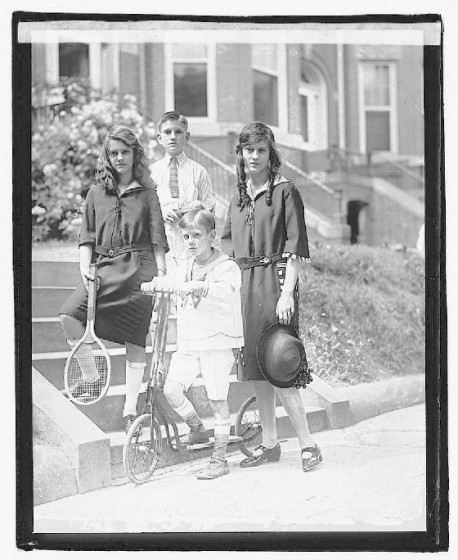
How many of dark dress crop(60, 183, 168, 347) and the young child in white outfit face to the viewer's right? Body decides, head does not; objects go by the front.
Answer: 0

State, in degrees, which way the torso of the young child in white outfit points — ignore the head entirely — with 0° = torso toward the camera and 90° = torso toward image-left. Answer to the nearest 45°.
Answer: approximately 45°

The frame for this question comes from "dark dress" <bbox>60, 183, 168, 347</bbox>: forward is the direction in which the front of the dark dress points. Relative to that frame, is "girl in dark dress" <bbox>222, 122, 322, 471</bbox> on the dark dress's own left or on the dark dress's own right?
on the dark dress's own left

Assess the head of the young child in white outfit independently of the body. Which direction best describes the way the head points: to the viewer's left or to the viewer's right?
to the viewer's left

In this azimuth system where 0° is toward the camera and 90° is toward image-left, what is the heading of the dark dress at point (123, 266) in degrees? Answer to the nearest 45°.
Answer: approximately 0°
